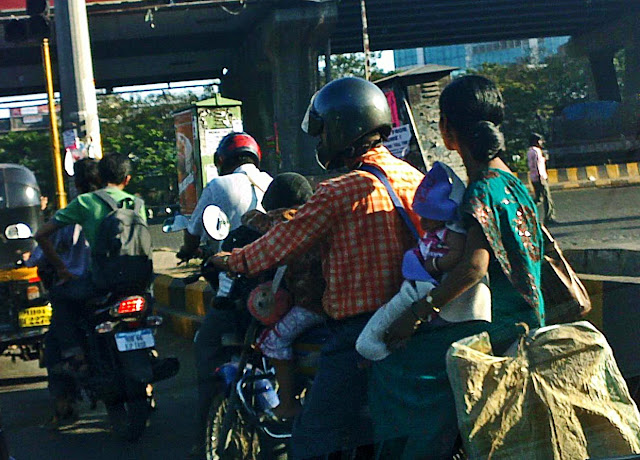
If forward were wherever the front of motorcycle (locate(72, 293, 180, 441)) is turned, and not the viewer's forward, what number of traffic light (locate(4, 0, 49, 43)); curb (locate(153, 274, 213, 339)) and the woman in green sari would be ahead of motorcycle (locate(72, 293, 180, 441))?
2

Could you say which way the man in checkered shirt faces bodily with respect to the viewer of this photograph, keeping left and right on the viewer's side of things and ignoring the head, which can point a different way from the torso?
facing away from the viewer and to the left of the viewer

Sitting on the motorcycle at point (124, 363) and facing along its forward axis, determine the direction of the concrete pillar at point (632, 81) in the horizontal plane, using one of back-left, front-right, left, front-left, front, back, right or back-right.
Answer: front-right

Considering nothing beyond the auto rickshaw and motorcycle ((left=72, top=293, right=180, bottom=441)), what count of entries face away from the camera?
2

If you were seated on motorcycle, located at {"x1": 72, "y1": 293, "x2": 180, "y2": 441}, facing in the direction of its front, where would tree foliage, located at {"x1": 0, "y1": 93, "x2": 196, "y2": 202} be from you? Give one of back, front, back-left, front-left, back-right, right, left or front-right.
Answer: front

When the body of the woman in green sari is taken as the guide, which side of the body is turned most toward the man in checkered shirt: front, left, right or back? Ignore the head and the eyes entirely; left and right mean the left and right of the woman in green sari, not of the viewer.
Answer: front

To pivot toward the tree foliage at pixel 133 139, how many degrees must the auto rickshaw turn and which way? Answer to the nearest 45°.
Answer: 0° — it already faces it

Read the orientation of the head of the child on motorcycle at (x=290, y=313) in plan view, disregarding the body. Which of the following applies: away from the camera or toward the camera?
away from the camera

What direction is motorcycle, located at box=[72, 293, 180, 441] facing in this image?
away from the camera

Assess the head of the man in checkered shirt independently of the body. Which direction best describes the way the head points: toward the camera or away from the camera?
away from the camera

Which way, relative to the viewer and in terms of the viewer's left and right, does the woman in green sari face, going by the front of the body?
facing away from the viewer and to the left of the viewer

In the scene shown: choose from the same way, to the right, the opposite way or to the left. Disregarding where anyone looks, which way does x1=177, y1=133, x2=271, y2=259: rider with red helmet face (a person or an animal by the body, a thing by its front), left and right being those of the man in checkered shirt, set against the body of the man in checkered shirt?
the same way

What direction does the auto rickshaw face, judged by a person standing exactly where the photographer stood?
facing away from the viewer

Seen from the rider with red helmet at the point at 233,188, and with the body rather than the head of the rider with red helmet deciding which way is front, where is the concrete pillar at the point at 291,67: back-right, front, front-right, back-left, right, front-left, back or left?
front-right
